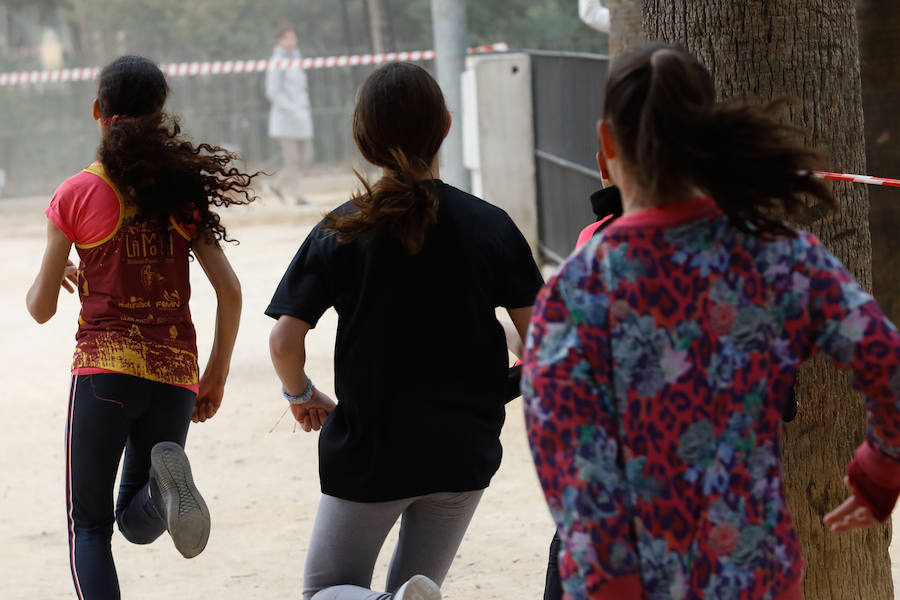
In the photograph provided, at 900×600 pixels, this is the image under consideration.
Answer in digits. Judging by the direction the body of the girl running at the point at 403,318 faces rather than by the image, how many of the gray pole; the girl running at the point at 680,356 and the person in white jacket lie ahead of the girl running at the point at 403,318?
2

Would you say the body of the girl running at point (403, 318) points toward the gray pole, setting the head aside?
yes

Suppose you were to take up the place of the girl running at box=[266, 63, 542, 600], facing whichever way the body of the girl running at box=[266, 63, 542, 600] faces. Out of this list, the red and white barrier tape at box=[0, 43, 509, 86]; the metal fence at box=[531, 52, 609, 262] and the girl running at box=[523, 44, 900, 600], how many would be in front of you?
2

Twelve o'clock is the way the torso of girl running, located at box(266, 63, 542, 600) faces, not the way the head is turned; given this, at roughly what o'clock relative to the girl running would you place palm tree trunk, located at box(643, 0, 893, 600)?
The palm tree trunk is roughly at 2 o'clock from the girl running.

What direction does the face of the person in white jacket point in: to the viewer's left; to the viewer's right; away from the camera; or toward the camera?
toward the camera

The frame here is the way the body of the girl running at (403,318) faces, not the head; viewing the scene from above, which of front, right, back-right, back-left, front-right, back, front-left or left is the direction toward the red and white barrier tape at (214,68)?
front

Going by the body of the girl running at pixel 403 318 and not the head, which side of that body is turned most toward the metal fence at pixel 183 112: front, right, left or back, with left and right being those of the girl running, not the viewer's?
front

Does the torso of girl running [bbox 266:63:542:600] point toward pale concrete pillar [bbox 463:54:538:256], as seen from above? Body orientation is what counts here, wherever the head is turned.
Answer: yes

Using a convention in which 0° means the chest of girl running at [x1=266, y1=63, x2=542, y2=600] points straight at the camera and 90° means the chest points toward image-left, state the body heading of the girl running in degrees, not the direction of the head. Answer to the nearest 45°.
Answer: approximately 180°

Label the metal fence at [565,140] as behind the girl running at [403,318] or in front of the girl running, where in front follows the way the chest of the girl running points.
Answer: in front

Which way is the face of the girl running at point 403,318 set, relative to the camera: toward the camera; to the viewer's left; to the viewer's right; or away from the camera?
away from the camera

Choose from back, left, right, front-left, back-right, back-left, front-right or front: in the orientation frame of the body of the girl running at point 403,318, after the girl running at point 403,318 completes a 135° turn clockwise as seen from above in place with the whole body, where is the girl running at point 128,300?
back

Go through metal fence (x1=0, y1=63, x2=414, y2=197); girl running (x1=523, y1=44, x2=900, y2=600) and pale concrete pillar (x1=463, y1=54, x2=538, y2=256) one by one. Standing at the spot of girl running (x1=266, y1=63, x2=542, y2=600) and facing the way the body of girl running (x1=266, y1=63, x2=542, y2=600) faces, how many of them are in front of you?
2

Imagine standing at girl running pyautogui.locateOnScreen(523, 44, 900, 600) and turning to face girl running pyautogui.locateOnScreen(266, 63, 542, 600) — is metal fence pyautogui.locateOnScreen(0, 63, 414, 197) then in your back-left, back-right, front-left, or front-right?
front-right

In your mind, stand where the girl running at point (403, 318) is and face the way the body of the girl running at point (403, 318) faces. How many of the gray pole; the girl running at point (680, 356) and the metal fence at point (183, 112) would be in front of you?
2

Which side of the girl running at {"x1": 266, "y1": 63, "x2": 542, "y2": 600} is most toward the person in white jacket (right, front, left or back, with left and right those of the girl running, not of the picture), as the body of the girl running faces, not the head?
front
